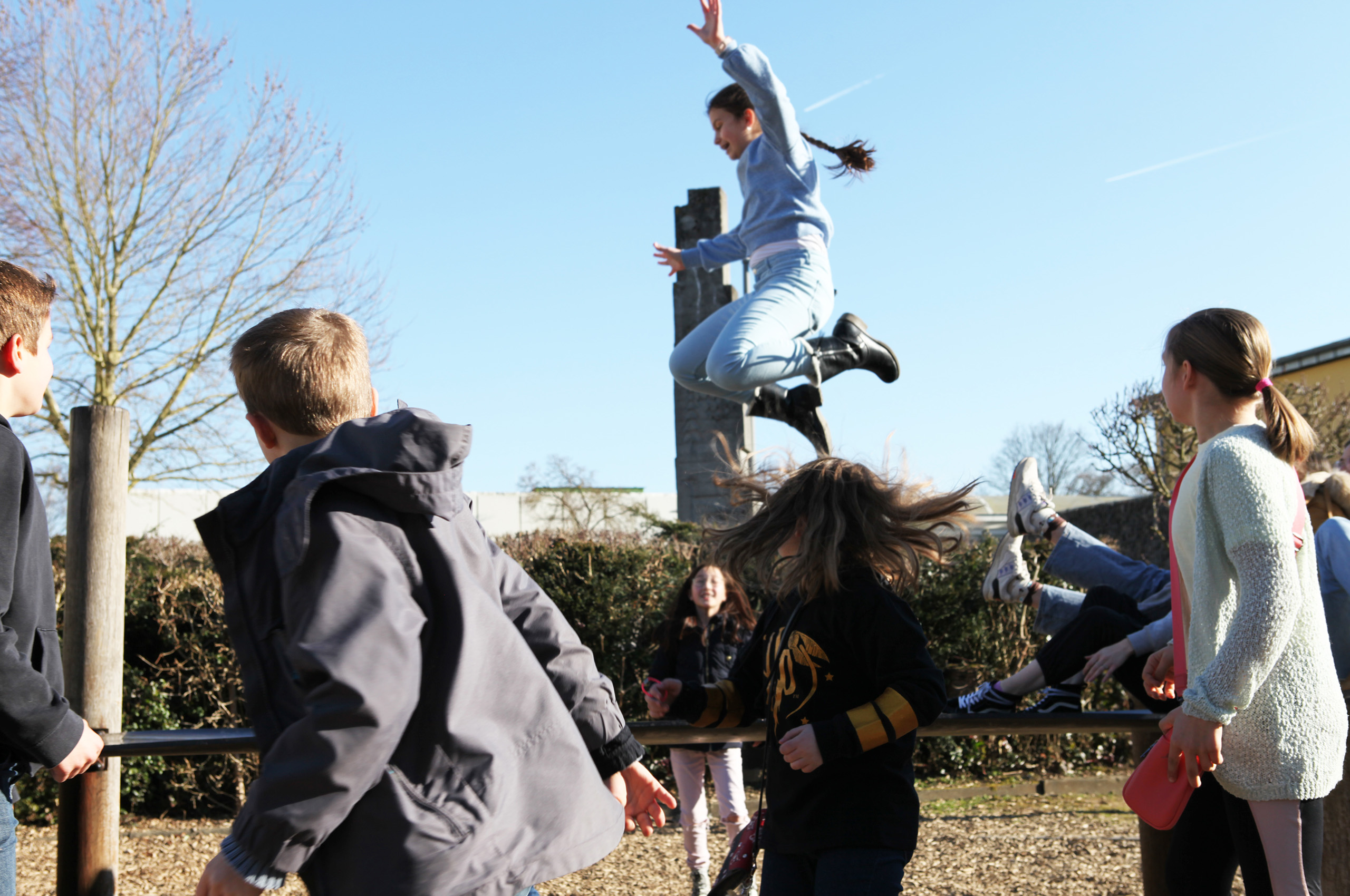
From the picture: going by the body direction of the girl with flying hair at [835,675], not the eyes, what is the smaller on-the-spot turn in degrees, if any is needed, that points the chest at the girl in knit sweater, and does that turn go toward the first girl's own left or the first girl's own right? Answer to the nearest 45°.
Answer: approximately 135° to the first girl's own left

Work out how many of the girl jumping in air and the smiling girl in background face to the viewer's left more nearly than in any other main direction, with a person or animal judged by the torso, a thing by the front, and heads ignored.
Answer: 1

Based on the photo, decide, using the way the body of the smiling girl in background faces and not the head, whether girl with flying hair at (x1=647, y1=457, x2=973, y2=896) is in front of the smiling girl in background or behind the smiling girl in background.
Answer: in front

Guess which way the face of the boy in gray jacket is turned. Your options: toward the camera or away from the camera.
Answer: away from the camera

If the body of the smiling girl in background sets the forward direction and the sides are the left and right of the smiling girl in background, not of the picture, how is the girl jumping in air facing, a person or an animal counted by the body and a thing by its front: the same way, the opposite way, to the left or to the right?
to the right

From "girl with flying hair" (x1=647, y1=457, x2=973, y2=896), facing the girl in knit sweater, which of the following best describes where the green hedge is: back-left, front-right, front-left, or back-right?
back-left

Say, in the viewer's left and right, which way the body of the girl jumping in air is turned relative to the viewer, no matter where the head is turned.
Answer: facing to the left of the viewer

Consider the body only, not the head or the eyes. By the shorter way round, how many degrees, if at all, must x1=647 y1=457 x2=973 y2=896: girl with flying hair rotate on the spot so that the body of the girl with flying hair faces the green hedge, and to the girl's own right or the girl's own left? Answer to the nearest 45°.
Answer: approximately 135° to the girl's own right

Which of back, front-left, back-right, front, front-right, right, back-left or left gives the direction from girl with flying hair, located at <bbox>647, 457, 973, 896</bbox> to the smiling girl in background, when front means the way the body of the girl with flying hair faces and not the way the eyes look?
back-right

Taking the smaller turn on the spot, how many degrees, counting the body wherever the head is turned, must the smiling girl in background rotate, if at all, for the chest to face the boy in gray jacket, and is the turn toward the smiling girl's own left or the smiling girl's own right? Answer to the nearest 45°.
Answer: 0° — they already face them

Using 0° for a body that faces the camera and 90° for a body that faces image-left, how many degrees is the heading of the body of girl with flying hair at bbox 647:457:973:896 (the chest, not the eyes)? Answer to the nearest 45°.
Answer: approximately 45°

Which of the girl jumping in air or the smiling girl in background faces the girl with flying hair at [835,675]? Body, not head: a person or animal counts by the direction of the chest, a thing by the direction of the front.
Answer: the smiling girl in background
